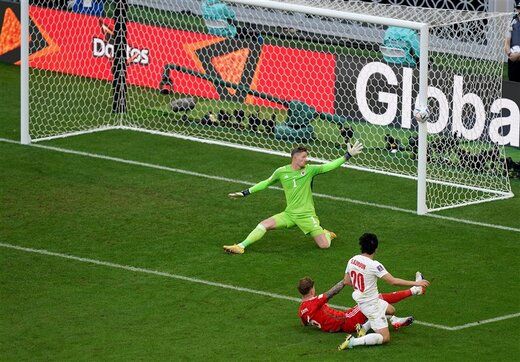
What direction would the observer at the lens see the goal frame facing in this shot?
facing the viewer and to the left of the viewer

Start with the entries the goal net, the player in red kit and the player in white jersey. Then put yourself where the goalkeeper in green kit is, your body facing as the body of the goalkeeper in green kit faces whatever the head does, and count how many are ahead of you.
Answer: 2

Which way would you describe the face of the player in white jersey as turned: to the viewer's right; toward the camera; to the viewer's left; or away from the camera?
away from the camera

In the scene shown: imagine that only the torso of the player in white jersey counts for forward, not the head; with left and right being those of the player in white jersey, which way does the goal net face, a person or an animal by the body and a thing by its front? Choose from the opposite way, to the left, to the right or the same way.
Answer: the opposite way

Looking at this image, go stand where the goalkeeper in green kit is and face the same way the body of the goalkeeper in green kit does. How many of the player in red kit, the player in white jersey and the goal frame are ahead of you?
2

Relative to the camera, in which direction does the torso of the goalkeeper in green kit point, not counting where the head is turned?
toward the camera

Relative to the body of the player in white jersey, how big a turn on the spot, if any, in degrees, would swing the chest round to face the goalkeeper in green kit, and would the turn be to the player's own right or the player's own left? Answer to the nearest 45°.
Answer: approximately 45° to the player's own left

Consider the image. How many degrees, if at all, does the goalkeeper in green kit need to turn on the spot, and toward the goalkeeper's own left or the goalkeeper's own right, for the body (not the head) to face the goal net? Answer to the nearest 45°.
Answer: approximately 180°

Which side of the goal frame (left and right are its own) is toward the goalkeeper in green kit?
front

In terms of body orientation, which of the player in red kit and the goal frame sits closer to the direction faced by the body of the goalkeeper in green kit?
the player in red kit

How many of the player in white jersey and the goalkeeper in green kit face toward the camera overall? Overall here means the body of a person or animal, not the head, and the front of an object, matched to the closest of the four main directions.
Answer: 1

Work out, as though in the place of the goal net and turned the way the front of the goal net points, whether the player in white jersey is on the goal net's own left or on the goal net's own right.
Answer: on the goal net's own left

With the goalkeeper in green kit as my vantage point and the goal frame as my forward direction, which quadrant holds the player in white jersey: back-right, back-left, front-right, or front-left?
back-right

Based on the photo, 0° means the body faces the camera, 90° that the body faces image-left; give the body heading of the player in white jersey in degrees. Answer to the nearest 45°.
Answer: approximately 225°

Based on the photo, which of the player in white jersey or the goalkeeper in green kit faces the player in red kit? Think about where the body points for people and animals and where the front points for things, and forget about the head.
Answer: the goalkeeper in green kit

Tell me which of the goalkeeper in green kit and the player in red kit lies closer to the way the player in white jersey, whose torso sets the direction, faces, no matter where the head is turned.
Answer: the goalkeeper in green kit
